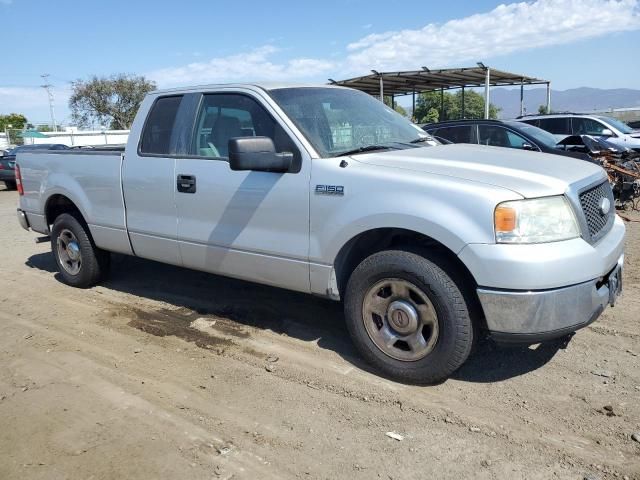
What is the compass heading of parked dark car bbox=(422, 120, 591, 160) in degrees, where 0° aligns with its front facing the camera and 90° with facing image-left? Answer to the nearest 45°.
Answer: approximately 270°

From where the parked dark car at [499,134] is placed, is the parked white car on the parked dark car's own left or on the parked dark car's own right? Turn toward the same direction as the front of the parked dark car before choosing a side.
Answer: on the parked dark car's own left

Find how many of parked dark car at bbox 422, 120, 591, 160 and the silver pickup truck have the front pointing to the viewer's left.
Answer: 0

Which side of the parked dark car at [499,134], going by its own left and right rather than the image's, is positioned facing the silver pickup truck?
right

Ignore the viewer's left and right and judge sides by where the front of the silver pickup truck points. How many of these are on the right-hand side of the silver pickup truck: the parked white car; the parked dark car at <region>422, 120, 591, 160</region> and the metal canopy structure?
0

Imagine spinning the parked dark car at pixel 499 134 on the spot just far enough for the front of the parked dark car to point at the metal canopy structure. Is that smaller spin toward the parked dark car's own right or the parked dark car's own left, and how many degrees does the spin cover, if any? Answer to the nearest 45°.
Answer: approximately 90° to the parked dark car's own left

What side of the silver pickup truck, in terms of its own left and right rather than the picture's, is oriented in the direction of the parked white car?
left

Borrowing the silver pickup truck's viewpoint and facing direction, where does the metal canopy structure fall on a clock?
The metal canopy structure is roughly at 8 o'clock from the silver pickup truck.

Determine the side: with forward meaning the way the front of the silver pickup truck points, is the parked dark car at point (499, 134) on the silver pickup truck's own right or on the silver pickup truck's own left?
on the silver pickup truck's own left

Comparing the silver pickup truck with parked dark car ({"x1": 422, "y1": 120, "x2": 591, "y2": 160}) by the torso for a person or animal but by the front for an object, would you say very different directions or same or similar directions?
same or similar directions
